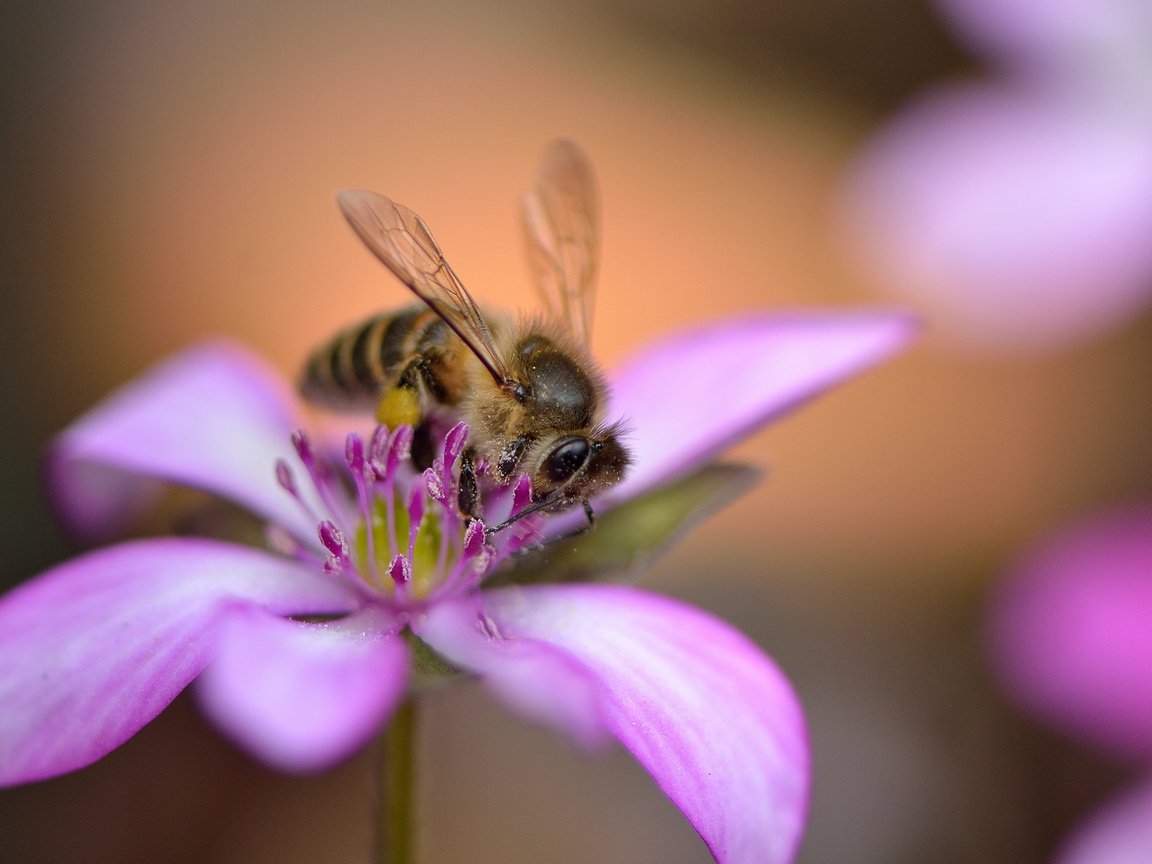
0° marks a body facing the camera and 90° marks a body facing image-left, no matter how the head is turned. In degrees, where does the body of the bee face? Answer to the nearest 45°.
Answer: approximately 315°

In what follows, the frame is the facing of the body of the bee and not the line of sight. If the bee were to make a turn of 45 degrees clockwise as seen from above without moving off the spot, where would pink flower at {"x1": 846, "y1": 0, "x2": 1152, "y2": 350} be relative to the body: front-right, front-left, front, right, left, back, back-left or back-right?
back-left
